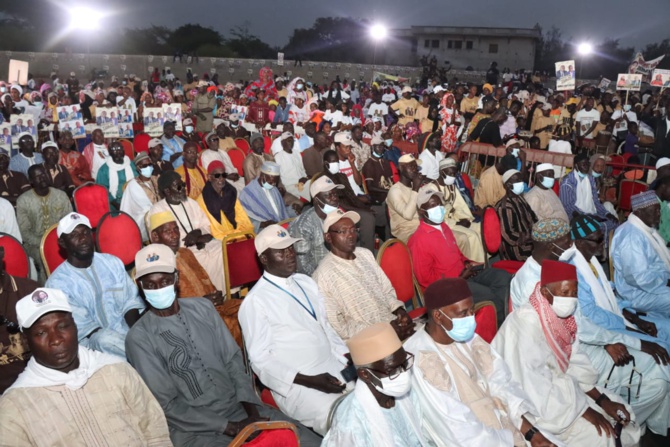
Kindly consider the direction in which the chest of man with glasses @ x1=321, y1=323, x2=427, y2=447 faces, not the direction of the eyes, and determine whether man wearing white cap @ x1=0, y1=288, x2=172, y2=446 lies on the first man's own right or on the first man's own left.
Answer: on the first man's own right

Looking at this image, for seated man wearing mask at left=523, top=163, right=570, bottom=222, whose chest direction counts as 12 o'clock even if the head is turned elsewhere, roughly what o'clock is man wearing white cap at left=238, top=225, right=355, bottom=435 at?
The man wearing white cap is roughly at 2 o'clock from the seated man wearing mask.

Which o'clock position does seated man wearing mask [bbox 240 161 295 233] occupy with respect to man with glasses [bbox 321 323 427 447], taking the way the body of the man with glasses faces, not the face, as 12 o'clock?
The seated man wearing mask is roughly at 7 o'clock from the man with glasses.

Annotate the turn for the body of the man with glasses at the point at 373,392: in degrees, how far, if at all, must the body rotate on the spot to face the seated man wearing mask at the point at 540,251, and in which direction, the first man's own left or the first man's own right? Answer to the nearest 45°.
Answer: approximately 90° to the first man's own left

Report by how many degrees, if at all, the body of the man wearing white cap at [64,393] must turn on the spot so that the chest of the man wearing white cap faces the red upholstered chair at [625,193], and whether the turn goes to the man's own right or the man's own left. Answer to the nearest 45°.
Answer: approximately 90° to the man's own left

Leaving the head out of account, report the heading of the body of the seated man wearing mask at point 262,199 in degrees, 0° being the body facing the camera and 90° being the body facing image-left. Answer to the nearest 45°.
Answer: approximately 315°

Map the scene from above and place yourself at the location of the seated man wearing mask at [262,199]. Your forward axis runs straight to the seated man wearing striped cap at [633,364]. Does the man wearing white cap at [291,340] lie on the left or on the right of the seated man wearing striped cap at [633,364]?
right
